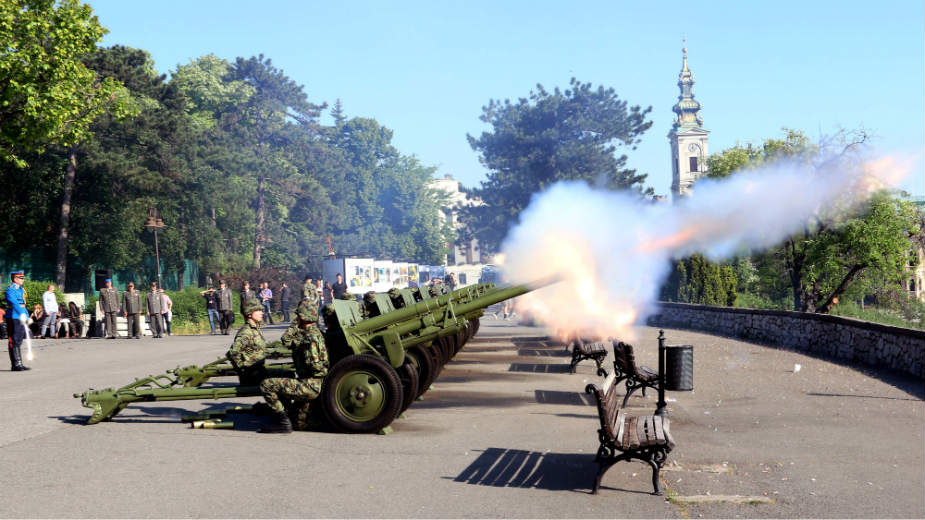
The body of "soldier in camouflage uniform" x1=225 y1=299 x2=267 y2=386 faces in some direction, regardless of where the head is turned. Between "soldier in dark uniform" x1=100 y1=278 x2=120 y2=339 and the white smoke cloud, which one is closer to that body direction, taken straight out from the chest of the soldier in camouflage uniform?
the white smoke cloud

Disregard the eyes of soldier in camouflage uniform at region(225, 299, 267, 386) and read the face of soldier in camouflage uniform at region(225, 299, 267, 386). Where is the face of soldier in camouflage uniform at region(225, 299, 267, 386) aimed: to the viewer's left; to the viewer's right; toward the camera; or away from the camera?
to the viewer's right

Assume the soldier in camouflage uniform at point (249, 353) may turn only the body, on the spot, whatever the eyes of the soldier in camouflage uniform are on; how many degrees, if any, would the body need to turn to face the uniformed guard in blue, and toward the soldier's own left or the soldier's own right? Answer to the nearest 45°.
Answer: approximately 135° to the soldier's own left

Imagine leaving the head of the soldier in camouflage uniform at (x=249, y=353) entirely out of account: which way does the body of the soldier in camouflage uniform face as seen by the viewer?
to the viewer's right

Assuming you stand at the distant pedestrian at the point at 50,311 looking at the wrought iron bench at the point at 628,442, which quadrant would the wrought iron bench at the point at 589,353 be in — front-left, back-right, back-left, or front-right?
front-left

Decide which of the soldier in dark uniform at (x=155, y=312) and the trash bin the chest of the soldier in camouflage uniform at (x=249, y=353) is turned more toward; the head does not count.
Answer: the trash bin

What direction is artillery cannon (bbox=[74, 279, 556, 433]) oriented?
to the viewer's right

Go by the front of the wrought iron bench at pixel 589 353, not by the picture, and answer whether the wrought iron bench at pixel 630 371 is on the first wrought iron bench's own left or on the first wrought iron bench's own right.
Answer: on the first wrought iron bench's own right

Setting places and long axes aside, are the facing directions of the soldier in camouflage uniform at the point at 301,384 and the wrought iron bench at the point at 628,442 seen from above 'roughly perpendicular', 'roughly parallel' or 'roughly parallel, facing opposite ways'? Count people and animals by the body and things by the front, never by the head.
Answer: roughly parallel, facing opposite ways
